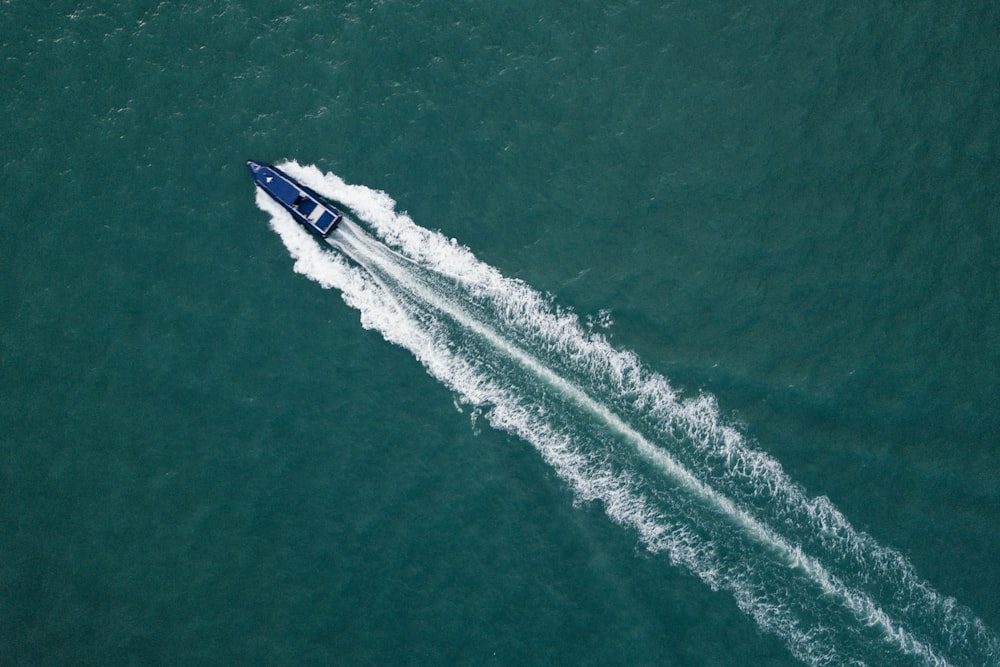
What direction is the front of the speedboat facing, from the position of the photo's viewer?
facing away from the viewer and to the left of the viewer
